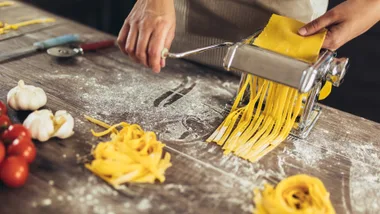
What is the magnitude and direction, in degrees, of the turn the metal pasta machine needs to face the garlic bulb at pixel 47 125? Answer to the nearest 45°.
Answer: approximately 45° to its right

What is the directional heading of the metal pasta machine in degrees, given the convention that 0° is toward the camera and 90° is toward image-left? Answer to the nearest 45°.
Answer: approximately 45°

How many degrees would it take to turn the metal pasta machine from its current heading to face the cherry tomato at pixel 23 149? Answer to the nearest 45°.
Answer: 0° — it already faces it

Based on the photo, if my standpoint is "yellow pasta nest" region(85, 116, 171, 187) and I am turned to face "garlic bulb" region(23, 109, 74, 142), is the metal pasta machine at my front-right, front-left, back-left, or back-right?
back-right

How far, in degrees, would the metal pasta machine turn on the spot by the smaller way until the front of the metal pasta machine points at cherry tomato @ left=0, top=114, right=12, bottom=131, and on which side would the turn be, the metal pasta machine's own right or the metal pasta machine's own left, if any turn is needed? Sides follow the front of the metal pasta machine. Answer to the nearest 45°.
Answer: approximately 45° to the metal pasta machine's own right
